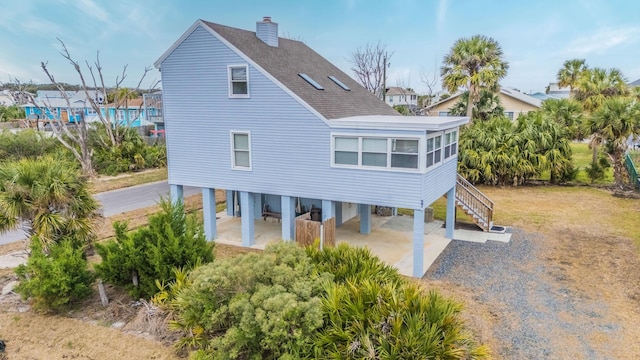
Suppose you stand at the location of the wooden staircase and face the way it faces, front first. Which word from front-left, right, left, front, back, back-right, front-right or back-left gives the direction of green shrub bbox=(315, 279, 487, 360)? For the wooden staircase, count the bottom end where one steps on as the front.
right

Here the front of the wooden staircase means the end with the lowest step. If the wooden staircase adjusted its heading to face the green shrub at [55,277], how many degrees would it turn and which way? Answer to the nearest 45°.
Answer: approximately 135° to its right

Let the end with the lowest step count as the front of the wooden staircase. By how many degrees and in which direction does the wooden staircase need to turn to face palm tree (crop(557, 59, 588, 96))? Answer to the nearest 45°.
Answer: approximately 90° to its left

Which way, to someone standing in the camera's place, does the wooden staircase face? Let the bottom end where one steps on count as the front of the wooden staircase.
facing to the right of the viewer

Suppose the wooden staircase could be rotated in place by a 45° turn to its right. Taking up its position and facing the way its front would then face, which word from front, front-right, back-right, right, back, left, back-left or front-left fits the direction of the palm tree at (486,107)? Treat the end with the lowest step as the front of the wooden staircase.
back-left

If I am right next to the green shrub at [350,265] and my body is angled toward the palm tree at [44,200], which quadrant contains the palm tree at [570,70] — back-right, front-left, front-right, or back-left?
back-right

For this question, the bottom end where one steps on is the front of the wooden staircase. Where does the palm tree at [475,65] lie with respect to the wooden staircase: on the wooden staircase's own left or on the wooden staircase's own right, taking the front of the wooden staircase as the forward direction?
on the wooden staircase's own left
